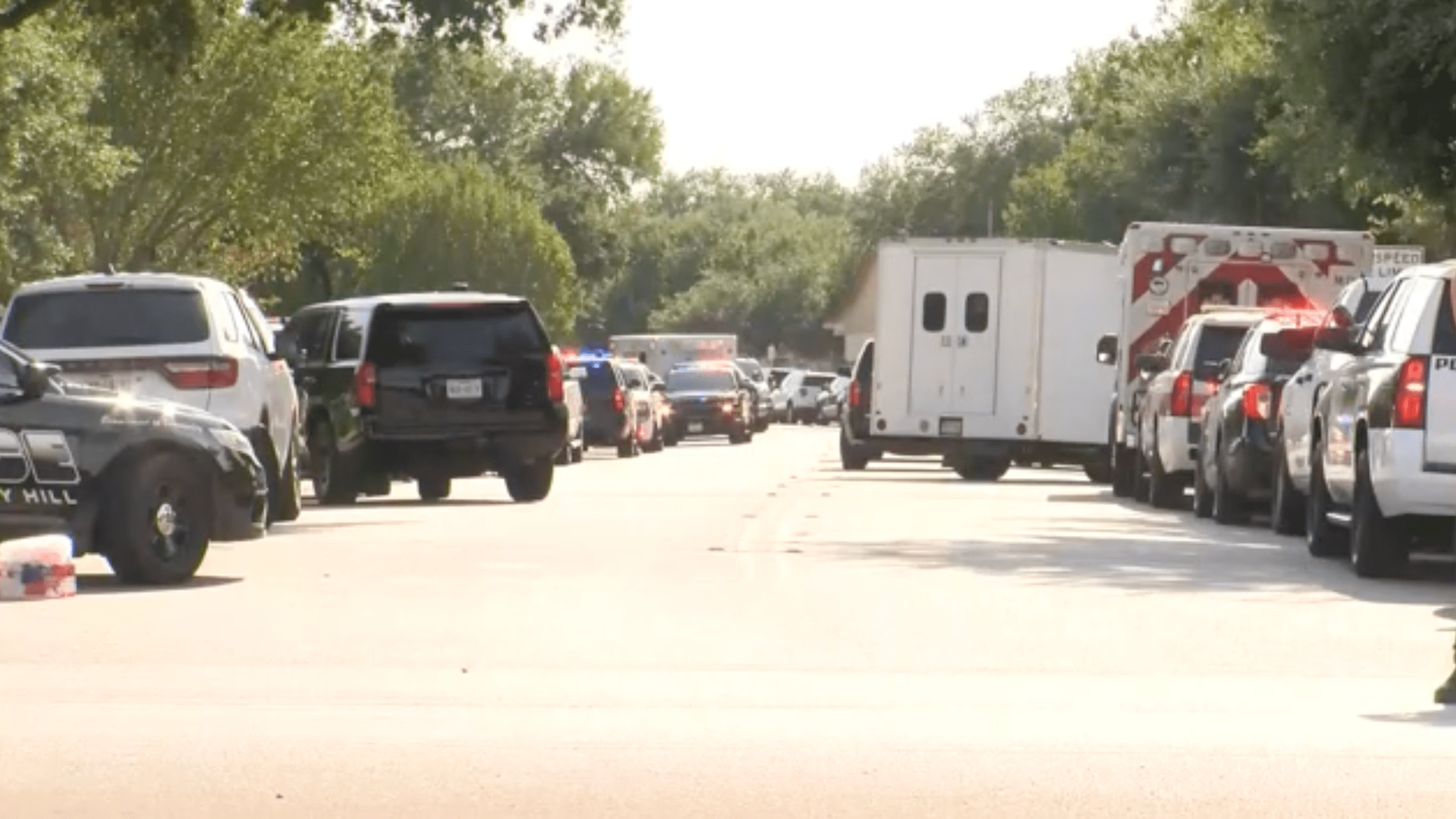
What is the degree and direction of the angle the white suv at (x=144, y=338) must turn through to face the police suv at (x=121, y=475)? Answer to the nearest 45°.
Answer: approximately 180°

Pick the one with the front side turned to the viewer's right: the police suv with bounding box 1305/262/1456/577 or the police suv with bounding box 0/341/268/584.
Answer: the police suv with bounding box 0/341/268/584

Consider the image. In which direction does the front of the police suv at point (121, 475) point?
to the viewer's right

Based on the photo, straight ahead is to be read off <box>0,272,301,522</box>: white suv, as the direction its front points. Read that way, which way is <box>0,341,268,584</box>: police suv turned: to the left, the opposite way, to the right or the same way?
to the right

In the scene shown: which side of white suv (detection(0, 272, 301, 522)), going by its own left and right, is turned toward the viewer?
back

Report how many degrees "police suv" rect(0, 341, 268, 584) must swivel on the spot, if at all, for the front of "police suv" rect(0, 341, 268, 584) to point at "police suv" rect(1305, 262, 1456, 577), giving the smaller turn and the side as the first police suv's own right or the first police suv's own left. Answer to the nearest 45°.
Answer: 0° — it already faces it

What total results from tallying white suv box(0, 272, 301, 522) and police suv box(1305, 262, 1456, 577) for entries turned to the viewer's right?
0

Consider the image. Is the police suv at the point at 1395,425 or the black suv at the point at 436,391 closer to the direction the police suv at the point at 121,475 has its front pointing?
the police suv

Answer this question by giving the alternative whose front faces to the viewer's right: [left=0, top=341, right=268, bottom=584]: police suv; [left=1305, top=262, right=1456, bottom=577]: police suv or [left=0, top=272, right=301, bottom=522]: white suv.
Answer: [left=0, top=341, right=268, bottom=584]: police suv

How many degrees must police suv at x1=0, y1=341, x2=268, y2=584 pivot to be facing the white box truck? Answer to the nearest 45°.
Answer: approximately 45° to its left

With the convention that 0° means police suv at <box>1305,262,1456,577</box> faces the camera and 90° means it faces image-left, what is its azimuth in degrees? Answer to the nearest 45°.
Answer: approximately 180°

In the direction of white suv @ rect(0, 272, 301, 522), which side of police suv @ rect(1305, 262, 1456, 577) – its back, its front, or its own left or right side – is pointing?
left
